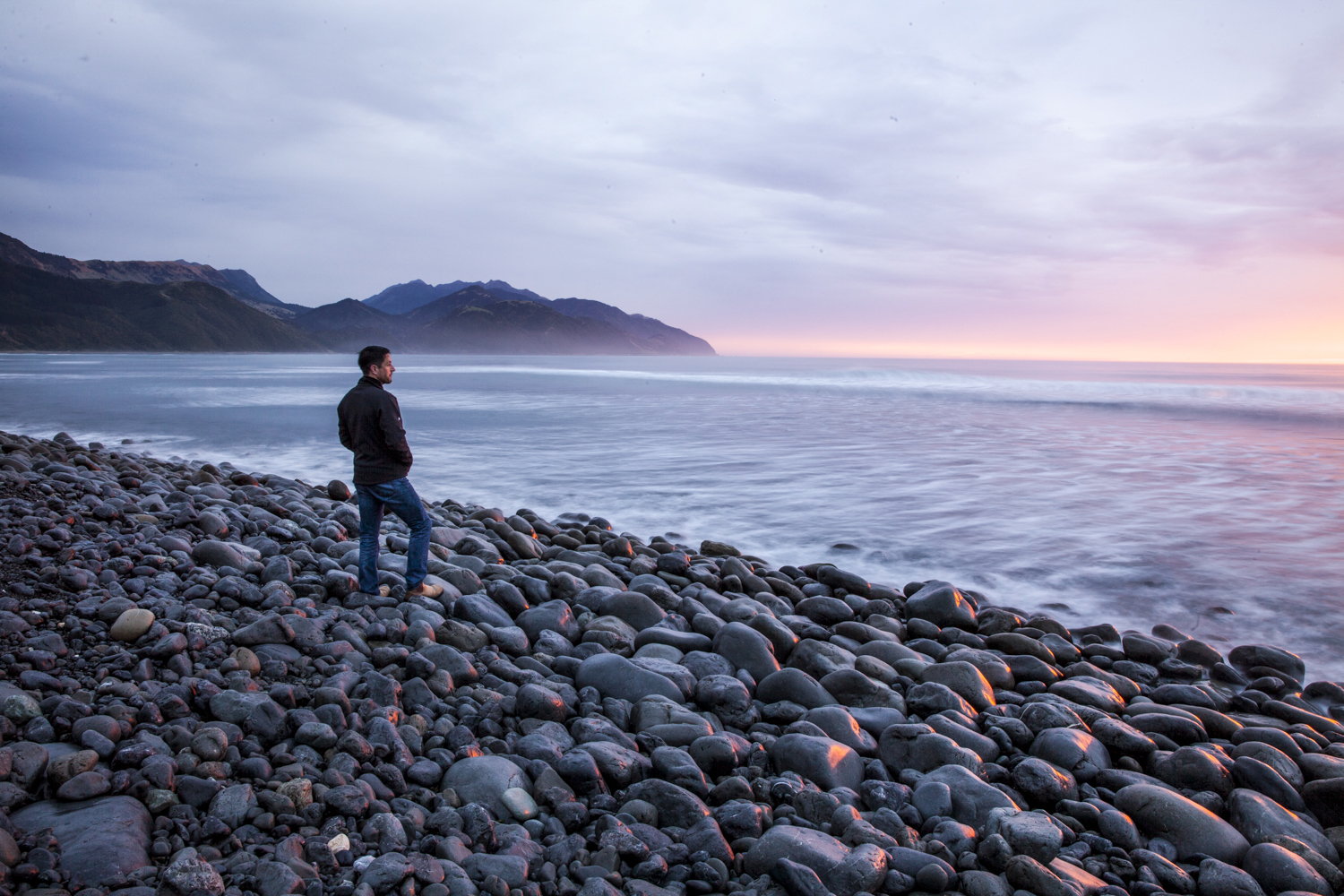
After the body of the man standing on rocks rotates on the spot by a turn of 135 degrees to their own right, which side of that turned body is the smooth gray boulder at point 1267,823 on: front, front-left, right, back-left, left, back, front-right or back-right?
front-left

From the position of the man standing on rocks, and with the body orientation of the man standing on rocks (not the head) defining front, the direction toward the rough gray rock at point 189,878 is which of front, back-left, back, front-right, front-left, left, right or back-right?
back-right

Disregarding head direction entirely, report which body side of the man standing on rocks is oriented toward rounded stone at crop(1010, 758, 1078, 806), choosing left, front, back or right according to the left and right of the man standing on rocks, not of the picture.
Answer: right

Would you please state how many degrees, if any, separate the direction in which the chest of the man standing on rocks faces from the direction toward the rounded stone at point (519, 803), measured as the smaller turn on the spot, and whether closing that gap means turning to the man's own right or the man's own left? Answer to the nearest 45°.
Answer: approximately 135° to the man's own right

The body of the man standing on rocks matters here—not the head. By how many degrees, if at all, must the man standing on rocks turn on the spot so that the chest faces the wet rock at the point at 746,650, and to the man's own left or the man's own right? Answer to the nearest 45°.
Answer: approximately 90° to the man's own right

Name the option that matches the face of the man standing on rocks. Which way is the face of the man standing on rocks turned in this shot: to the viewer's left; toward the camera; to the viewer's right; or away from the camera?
to the viewer's right

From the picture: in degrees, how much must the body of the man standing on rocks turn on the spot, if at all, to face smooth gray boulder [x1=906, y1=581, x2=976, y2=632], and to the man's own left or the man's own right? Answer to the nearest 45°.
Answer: approximately 45° to the man's own right

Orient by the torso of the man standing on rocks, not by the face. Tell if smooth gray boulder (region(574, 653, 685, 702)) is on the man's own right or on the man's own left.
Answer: on the man's own right

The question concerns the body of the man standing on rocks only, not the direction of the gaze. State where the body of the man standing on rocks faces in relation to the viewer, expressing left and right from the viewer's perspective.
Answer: facing away from the viewer and to the right of the viewer

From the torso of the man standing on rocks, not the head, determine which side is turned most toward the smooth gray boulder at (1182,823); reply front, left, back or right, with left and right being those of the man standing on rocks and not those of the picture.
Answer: right

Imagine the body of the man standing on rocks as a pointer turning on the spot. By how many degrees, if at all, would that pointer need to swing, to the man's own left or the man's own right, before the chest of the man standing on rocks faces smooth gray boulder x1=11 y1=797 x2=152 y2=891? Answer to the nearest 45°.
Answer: approximately 135° to the man's own right

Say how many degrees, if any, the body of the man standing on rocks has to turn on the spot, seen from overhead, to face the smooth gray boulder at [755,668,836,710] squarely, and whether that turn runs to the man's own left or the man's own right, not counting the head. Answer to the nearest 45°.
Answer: approximately 90° to the man's own right

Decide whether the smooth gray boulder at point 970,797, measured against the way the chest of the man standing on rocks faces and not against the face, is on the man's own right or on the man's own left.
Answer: on the man's own right

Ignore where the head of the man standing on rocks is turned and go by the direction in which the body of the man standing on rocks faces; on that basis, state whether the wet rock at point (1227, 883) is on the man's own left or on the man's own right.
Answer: on the man's own right

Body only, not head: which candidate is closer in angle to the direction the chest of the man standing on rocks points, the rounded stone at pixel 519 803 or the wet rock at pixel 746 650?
the wet rock

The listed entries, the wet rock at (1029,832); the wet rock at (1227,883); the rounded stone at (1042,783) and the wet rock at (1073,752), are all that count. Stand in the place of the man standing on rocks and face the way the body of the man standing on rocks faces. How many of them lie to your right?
4
